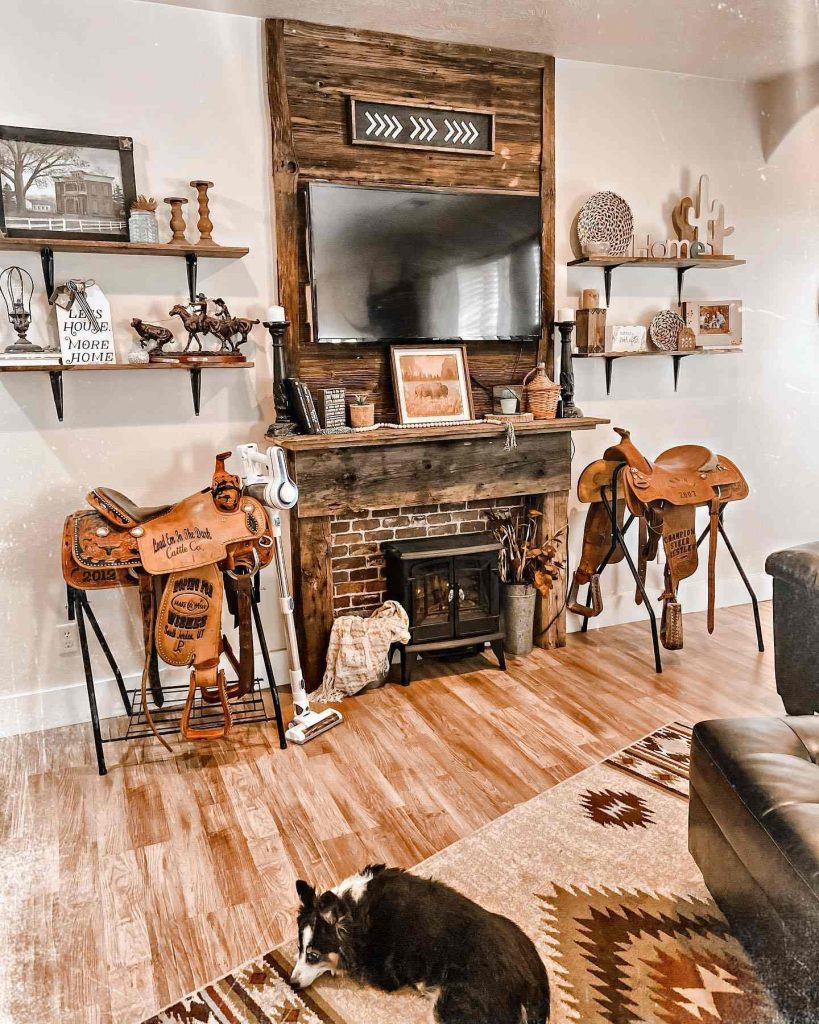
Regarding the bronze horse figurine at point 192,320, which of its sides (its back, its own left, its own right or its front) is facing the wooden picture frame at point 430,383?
back

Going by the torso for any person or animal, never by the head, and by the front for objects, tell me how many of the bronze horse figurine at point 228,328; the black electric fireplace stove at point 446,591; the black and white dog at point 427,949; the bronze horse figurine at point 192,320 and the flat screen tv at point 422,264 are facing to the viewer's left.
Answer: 3

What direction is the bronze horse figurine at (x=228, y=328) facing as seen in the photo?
to the viewer's left

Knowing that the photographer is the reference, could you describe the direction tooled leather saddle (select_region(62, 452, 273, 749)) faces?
facing to the right of the viewer

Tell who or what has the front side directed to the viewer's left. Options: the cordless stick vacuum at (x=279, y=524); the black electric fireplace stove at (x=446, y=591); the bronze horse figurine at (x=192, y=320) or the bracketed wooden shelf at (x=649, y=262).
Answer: the bronze horse figurine

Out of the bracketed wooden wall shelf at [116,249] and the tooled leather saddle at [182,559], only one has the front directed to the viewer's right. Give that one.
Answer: the tooled leather saddle

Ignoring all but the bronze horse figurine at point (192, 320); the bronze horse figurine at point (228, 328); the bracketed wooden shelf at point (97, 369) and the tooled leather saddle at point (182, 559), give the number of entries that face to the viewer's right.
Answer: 1

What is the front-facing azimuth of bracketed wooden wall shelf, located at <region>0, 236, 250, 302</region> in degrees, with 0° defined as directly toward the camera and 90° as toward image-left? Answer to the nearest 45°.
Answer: approximately 0°

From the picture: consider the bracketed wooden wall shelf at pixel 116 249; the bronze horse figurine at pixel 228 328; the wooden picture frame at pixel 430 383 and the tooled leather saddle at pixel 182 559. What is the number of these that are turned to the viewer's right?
1

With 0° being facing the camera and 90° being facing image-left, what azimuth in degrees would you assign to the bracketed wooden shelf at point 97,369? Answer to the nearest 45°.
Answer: approximately 0°

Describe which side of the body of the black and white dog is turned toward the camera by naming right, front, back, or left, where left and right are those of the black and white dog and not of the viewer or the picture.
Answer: left

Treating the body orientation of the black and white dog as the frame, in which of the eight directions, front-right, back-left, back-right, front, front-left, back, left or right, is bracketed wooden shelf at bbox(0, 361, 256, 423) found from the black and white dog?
front-right

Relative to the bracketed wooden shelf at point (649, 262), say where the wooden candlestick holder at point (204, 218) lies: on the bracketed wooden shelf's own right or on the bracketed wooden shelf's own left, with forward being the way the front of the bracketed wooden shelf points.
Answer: on the bracketed wooden shelf's own right

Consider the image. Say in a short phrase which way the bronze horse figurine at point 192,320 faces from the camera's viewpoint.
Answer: facing to the left of the viewer
